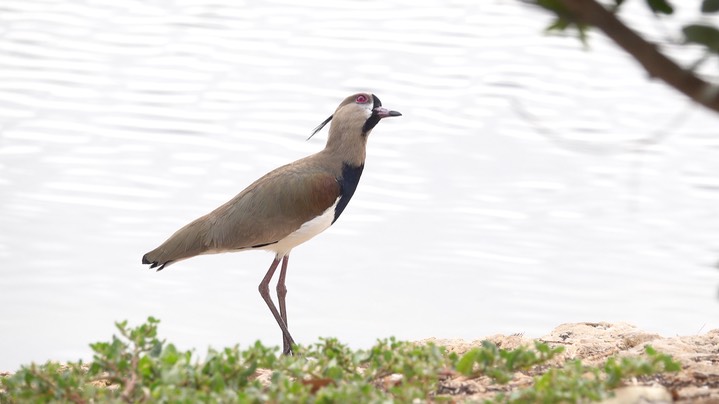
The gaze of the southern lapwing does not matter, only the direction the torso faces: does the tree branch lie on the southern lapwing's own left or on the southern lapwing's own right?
on the southern lapwing's own right

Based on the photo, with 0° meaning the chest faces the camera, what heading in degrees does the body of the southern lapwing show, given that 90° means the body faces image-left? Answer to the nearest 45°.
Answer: approximately 270°
